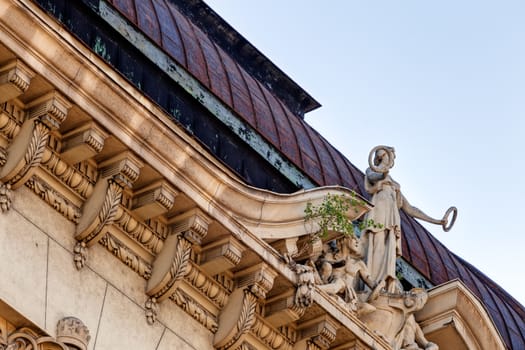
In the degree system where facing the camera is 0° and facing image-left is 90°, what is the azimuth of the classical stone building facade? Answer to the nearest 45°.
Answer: approximately 315°
